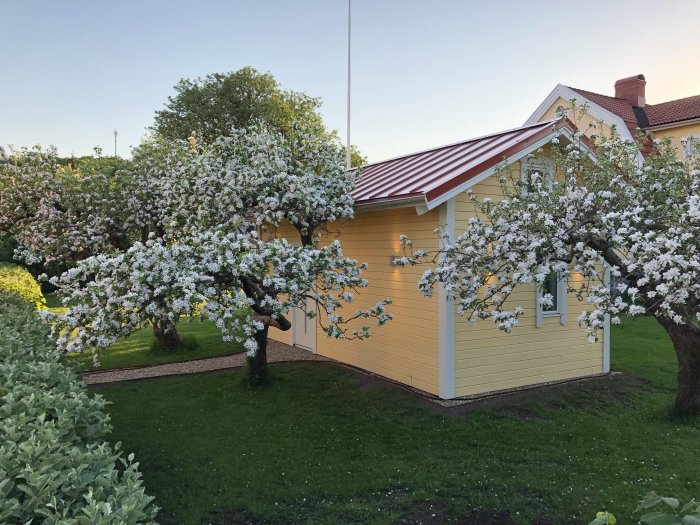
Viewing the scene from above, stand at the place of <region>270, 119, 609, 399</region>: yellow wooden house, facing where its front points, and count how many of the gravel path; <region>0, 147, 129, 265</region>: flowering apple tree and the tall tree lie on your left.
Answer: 0

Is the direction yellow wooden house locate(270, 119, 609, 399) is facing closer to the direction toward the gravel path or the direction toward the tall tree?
the gravel path

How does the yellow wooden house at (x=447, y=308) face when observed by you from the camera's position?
facing the viewer and to the left of the viewer

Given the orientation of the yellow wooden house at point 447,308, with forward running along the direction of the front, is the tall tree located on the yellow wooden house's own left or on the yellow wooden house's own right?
on the yellow wooden house's own right

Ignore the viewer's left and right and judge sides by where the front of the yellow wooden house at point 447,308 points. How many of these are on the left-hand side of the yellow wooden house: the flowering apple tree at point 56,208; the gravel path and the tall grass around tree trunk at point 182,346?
0

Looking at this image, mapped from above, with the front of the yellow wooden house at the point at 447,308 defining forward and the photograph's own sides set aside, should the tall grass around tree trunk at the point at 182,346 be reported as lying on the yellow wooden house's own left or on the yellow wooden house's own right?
on the yellow wooden house's own right

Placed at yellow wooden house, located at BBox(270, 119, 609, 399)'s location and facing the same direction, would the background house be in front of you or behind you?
behind

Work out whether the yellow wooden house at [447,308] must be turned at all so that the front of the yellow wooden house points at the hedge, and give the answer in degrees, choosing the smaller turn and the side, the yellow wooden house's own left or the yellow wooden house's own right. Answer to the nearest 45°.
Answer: approximately 45° to the yellow wooden house's own left

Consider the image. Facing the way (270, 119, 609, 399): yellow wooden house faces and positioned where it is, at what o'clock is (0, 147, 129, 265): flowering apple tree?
The flowering apple tree is roughly at 2 o'clock from the yellow wooden house.
